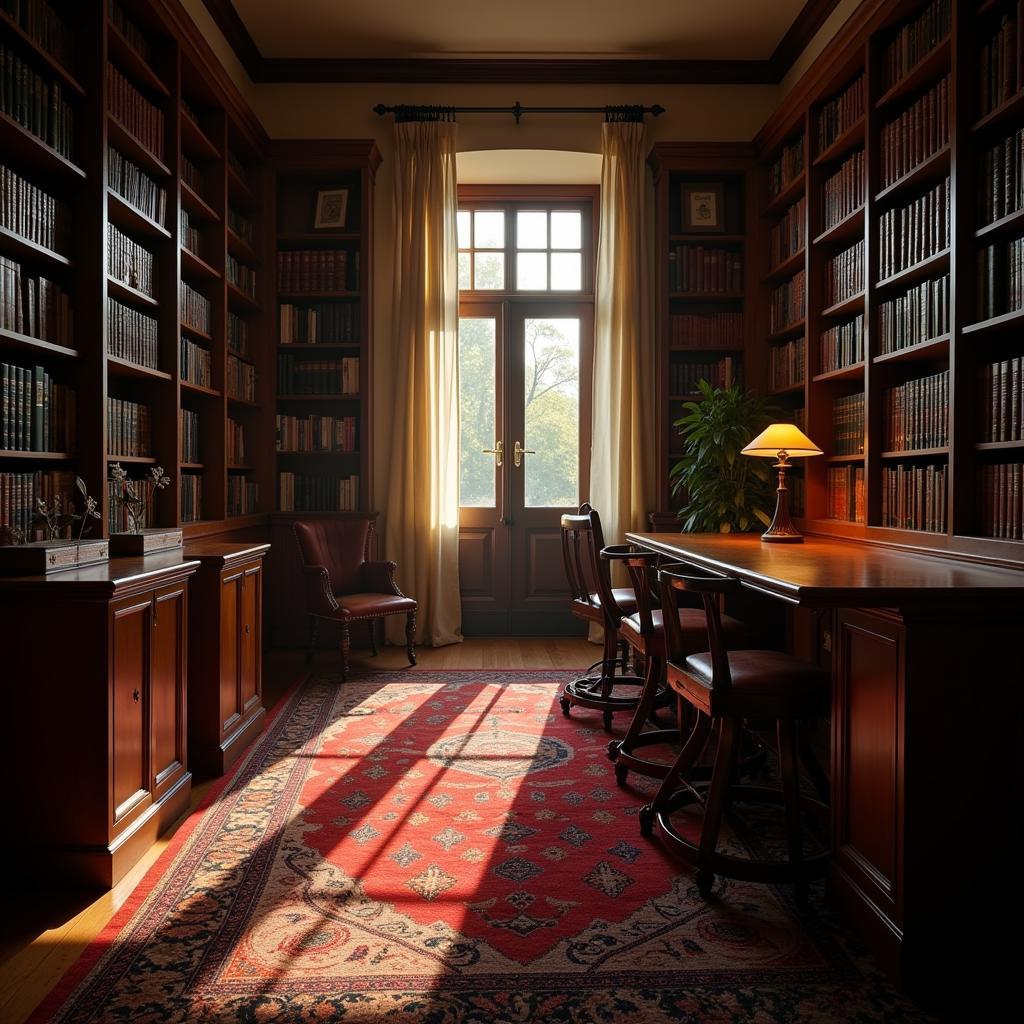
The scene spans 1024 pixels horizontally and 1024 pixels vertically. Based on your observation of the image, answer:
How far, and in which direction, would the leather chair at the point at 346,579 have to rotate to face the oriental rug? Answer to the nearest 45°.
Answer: approximately 45° to its right

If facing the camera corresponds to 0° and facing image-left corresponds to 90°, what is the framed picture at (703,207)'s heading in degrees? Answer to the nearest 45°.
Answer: approximately 0°

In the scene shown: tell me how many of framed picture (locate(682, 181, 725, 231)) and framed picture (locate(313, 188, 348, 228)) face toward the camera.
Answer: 2

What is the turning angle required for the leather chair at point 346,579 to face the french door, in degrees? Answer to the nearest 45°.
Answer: approximately 90° to its left

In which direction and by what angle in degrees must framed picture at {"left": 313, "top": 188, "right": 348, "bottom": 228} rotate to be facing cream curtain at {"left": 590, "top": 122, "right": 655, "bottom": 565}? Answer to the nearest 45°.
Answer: approximately 90° to its left

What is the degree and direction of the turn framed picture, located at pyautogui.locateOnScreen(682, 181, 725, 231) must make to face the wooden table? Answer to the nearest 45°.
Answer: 0° — it already faces it

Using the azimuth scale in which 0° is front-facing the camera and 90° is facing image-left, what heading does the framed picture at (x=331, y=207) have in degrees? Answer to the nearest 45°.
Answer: approximately 0°
